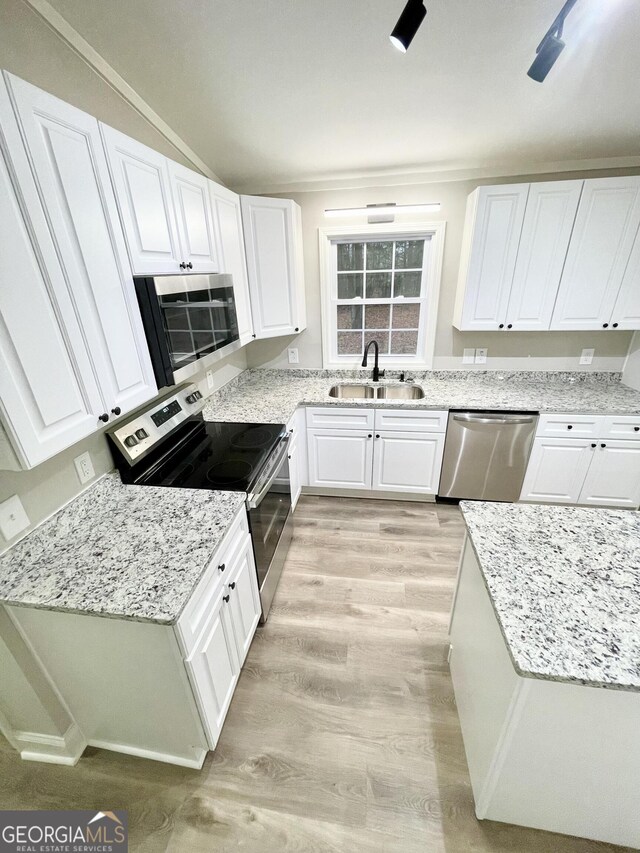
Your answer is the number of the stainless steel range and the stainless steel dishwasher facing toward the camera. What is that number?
1

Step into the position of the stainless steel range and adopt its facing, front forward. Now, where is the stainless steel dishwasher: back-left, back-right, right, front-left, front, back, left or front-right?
front

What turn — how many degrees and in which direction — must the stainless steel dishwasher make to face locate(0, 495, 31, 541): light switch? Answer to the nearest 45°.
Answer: approximately 45° to its right

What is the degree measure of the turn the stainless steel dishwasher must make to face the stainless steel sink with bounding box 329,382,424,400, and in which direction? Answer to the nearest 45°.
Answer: approximately 90° to its right

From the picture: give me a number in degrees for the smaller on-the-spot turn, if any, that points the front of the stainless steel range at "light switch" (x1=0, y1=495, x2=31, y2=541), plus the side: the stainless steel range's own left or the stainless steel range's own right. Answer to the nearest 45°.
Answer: approximately 135° to the stainless steel range's own right

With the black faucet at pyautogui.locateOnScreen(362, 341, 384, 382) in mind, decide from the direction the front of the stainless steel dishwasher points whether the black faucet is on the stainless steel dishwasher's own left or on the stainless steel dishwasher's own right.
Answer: on the stainless steel dishwasher's own right

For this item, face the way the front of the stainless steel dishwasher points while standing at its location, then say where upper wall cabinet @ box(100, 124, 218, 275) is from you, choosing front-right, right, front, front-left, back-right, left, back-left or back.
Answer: front-right

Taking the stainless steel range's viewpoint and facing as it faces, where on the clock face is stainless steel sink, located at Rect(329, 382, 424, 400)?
The stainless steel sink is roughly at 11 o'clock from the stainless steel range.

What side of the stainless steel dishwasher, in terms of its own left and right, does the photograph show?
front

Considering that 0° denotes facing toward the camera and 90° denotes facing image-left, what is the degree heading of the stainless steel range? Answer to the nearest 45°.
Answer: approximately 270°

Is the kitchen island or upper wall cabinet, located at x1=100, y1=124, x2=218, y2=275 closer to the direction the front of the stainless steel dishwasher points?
the kitchen island
